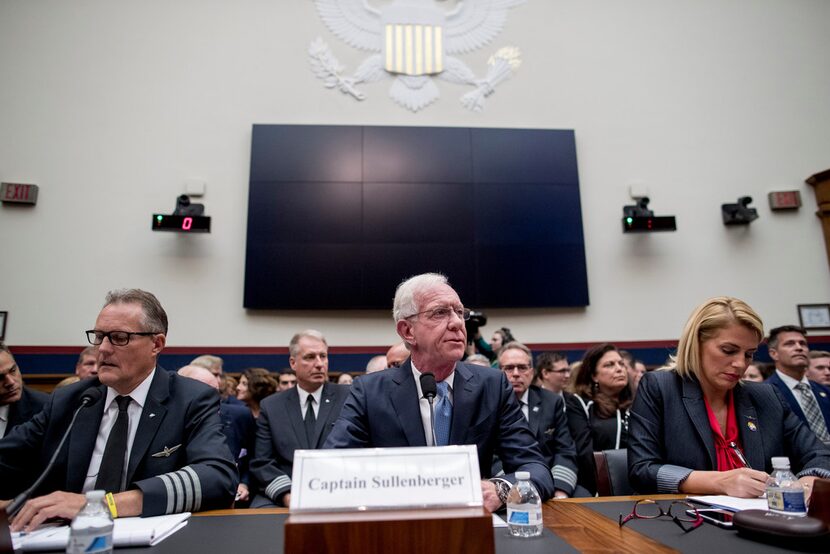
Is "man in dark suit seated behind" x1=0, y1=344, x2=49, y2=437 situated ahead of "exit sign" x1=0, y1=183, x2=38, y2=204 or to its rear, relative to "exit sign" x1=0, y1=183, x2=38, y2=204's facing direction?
ahead

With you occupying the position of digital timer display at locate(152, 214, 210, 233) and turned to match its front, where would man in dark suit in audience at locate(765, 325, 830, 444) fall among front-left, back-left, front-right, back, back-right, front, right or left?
front-left

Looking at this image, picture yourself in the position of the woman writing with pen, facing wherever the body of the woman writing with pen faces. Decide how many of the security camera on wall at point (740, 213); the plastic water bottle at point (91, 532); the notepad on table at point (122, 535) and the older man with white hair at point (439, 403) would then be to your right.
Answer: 3

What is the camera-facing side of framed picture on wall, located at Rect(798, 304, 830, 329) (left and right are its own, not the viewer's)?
front

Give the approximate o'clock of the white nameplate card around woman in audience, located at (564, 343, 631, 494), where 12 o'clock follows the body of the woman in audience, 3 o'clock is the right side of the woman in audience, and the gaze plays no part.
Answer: The white nameplate card is roughly at 2 o'clock from the woman in audience.

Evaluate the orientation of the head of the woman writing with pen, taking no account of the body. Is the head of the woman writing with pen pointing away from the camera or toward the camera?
toward the camera

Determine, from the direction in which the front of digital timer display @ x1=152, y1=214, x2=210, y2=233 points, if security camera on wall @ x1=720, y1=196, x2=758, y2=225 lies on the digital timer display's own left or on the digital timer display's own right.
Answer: on the digital timer display's own left

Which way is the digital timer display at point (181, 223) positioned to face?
toward the camera

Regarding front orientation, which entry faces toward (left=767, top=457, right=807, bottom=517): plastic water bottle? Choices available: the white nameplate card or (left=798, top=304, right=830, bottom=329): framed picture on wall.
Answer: the framed picture on wall

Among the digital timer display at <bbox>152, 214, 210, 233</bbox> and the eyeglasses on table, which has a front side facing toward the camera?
the digital timer display

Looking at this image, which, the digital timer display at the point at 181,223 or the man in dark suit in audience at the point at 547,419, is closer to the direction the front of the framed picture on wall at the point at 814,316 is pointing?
the man in dark suit in audience

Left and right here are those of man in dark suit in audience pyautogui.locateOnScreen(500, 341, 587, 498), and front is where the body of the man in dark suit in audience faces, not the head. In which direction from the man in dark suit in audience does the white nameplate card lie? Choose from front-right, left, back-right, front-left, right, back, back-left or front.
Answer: front

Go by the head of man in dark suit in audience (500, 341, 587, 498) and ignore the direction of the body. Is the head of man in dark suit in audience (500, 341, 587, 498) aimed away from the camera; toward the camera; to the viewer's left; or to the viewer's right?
toward the camera

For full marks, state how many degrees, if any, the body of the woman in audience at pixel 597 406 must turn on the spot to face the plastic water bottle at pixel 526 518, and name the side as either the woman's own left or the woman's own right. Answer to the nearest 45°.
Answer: approximately 45° to the woman's own right

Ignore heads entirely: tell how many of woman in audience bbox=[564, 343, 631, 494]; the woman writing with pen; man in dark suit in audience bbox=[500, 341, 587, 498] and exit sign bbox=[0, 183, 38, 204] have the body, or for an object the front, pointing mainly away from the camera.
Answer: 0

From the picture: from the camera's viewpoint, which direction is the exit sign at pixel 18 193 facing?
toward the camera

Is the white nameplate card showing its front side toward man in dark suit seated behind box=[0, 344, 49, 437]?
no

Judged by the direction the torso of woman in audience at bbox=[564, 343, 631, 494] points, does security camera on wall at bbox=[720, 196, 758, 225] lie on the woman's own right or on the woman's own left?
on the woman's own left

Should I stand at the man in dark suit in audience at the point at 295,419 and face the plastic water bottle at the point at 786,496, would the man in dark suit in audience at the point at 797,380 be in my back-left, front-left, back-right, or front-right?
front-left

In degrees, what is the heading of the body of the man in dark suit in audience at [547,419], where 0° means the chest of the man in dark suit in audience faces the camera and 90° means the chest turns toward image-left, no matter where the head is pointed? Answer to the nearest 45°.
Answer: approximately 0°

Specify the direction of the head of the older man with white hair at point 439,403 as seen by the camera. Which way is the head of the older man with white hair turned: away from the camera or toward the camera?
toward the camera

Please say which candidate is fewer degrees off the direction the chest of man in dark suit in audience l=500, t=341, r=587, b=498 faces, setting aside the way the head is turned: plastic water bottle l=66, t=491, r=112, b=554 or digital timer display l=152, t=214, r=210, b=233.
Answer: the plastic water bottle

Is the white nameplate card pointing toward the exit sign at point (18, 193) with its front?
no
